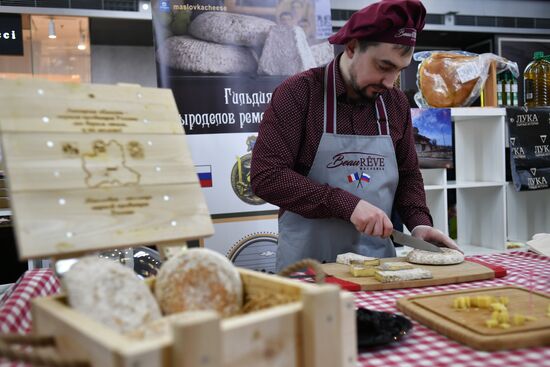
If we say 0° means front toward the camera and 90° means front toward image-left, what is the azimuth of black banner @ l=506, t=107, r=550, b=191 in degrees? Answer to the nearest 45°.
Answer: approximately 0°

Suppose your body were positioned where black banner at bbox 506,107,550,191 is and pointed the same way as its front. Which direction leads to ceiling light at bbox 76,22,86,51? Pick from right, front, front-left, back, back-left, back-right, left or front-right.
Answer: right

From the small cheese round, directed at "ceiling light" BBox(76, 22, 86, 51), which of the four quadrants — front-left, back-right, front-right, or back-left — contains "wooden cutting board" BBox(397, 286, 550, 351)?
back-left

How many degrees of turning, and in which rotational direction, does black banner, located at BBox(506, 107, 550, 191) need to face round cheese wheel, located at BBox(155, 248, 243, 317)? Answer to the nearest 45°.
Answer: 0° — it already faces it

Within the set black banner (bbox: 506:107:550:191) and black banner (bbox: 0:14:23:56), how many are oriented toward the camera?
2

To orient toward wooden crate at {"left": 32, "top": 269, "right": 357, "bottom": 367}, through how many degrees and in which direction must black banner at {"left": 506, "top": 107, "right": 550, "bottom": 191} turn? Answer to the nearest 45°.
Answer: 0° — it already faces it

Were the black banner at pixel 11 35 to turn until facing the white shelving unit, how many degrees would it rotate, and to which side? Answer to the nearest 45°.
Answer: approximately 45° to its left

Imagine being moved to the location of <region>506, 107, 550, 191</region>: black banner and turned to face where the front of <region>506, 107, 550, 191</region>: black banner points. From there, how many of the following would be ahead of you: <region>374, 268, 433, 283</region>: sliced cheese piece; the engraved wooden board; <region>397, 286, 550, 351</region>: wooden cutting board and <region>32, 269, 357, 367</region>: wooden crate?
4

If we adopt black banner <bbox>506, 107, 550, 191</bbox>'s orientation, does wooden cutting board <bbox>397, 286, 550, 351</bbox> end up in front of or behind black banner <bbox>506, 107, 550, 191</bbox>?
in front

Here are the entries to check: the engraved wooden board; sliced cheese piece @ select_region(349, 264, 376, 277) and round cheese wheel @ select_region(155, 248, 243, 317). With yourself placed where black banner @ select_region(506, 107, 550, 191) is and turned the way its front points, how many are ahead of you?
3

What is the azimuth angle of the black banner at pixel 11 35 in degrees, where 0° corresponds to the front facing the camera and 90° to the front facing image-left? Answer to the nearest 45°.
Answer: approximately 0°

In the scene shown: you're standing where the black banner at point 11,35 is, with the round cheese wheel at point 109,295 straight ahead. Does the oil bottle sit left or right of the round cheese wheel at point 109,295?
left
